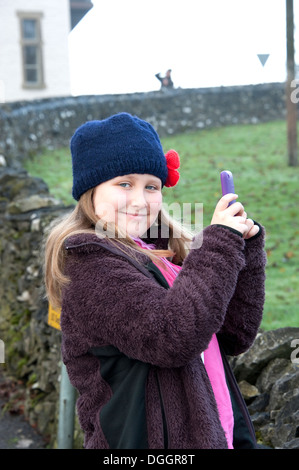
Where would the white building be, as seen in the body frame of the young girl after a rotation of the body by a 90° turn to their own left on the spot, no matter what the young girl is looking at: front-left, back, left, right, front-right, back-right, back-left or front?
front-left

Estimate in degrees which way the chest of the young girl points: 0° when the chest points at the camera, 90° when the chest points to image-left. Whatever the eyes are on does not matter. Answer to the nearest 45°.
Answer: approximately 315°
